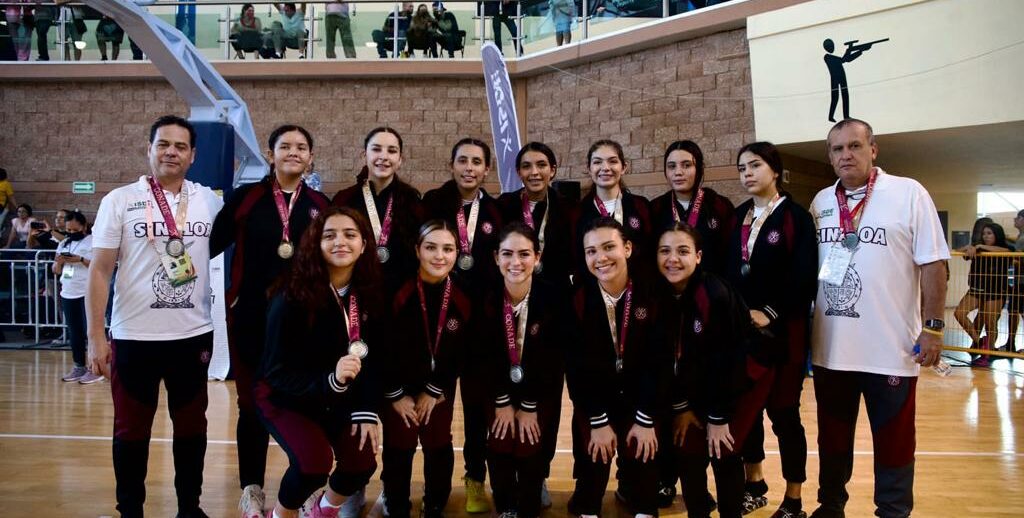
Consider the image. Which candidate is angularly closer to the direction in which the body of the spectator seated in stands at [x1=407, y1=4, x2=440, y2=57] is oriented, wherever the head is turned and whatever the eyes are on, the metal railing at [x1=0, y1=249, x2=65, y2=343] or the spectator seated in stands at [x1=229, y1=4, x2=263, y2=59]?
the metal railing

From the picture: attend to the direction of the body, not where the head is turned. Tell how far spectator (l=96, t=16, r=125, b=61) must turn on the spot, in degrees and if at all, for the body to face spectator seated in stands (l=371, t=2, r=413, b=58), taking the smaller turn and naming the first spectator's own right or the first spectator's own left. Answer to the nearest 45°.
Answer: approximately 45° to the first spectator's own left

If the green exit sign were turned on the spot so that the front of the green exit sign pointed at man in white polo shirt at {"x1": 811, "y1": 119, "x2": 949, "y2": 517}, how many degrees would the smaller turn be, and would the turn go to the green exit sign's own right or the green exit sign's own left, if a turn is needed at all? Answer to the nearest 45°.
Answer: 0° — it already faces them

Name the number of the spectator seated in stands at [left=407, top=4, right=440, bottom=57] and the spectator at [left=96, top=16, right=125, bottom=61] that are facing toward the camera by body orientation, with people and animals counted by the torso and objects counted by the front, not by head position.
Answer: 2

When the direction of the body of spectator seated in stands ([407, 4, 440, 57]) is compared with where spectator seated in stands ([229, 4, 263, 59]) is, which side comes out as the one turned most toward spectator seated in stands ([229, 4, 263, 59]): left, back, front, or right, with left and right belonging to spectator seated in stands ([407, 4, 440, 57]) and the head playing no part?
right

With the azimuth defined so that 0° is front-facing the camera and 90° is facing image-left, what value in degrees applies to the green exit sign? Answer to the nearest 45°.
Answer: approximately 0°

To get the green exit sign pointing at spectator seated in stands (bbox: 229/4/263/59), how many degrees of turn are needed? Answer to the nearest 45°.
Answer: approximately 45° to its left
